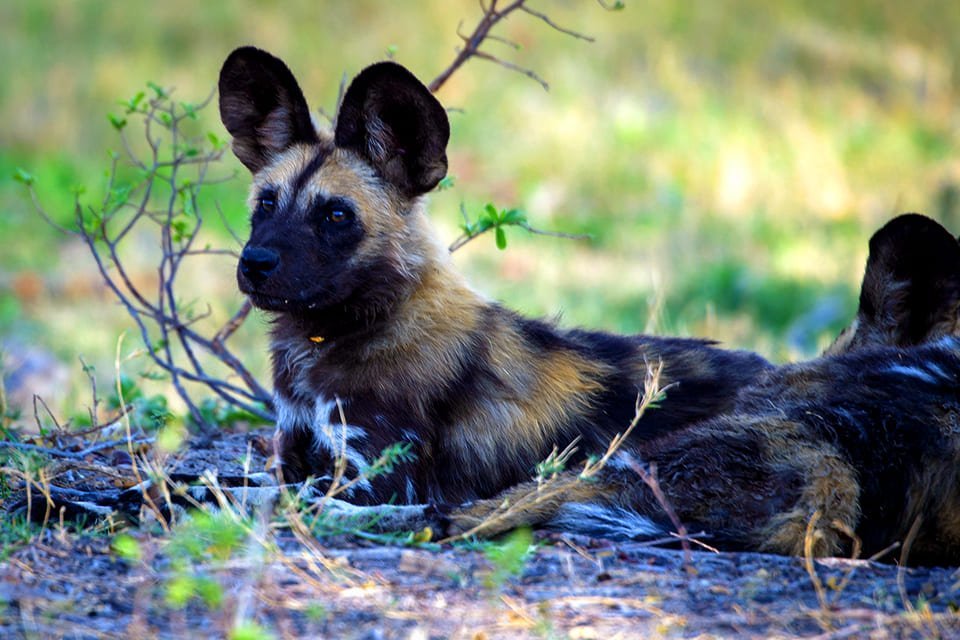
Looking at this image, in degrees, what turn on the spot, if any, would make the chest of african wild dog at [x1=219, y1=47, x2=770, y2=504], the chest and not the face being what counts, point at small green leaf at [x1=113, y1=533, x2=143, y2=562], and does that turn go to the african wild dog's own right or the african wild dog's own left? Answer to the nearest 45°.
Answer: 0° — it already faces it

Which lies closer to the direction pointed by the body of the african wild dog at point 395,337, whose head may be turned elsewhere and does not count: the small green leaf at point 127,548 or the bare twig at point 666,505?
the small green leaf

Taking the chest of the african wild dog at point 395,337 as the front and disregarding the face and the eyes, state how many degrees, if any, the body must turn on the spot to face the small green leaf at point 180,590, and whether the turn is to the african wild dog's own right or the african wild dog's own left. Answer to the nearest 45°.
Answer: approximately 45° to the african wild dog's own left

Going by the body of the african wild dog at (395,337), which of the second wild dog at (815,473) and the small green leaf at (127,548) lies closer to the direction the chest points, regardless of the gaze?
the small green leaf

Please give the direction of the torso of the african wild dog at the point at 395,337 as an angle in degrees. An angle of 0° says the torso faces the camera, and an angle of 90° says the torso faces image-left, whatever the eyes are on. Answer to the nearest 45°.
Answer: approximately 45°
